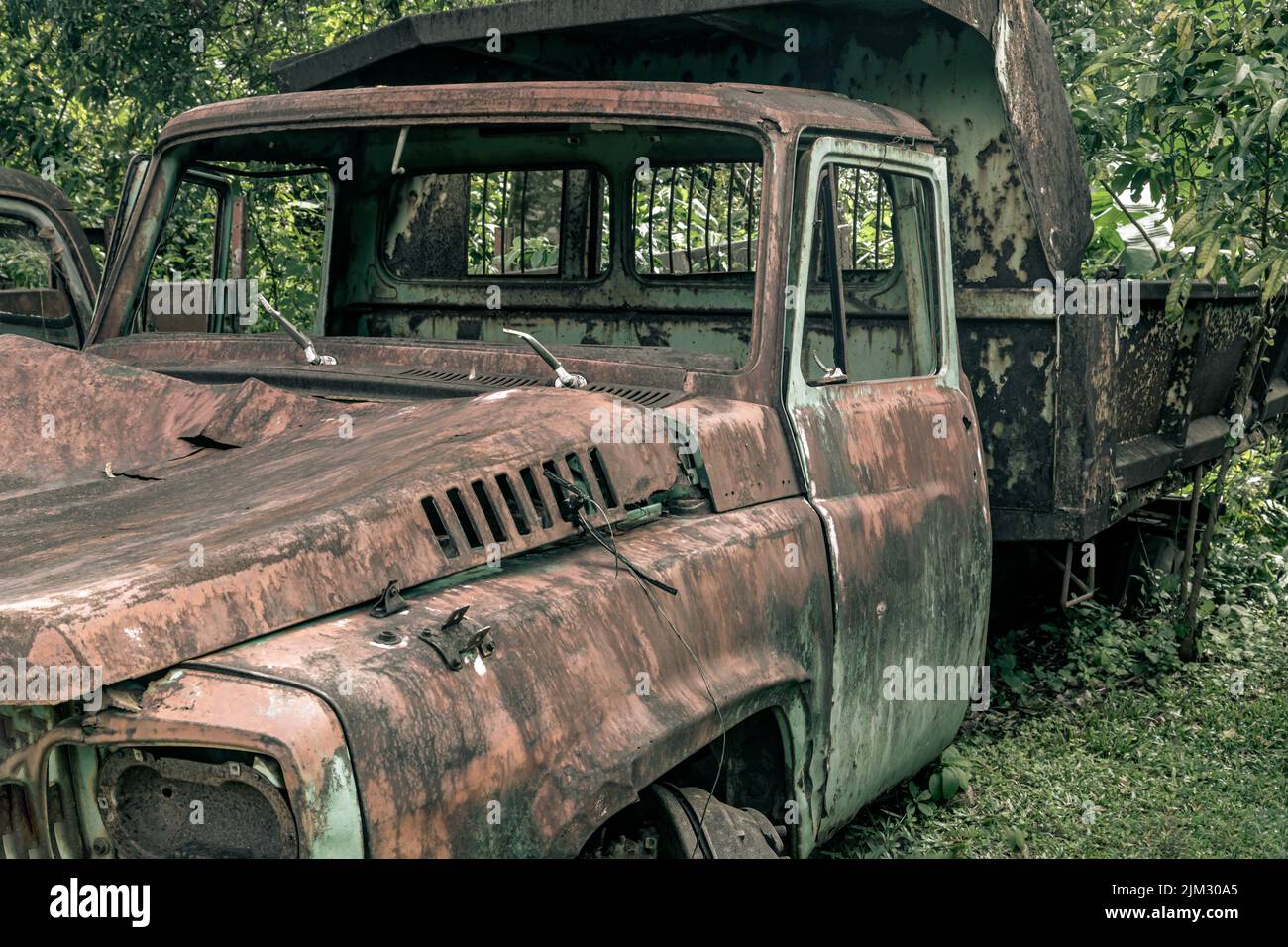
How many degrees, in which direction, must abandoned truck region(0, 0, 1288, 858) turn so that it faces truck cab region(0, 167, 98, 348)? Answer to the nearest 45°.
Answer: approximately 90° to its right

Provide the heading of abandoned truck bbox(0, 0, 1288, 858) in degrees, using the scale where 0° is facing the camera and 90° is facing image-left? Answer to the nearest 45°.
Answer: approximately 45°
